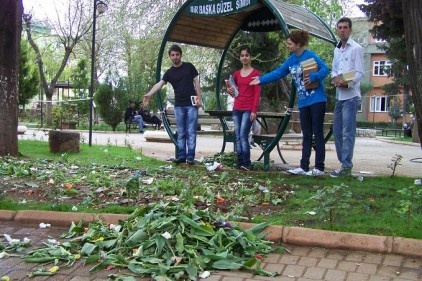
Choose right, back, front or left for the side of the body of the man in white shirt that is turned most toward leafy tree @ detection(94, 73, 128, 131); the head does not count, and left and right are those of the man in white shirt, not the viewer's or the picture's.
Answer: right

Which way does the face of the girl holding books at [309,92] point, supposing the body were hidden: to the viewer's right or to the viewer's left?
to the viewer's left

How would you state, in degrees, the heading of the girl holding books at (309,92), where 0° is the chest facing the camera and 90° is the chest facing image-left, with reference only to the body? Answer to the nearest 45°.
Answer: approximately 45°

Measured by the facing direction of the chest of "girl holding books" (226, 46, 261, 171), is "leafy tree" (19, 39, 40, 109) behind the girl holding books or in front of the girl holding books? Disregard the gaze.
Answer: behind

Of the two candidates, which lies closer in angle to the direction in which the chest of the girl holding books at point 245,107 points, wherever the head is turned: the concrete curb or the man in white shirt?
the concrete curb

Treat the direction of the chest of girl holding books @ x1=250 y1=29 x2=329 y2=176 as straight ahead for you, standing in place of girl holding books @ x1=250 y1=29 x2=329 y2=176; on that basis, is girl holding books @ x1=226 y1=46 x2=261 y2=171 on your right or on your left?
on your right

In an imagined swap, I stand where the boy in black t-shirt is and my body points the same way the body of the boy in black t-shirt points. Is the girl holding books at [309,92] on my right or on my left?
on my left

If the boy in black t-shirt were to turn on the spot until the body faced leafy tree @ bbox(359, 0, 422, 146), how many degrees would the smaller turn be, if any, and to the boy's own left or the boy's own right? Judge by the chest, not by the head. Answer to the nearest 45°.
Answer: approximately 135° to the boy's own left

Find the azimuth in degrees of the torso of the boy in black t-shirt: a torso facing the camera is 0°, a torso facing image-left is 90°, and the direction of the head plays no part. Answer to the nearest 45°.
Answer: approximately 0°

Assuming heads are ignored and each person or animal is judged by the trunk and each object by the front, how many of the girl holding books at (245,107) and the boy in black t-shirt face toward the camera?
2
